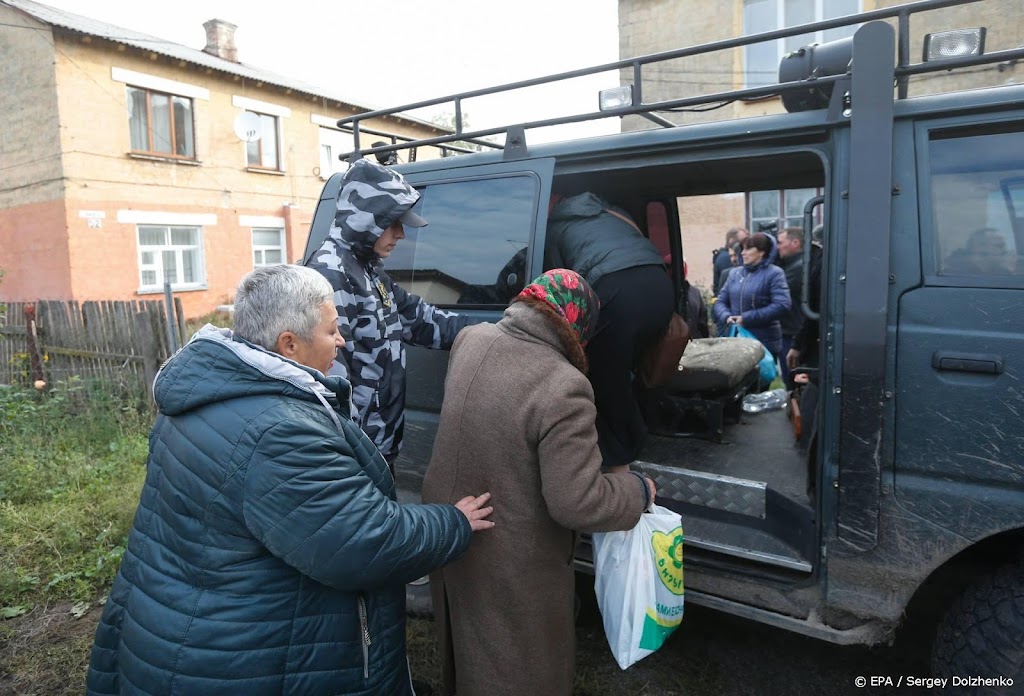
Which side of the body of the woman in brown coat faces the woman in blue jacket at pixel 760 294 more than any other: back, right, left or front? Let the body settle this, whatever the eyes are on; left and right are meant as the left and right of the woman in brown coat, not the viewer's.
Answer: front

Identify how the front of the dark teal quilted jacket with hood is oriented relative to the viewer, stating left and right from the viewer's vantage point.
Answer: facing away from the viewer and to the right of the viewer

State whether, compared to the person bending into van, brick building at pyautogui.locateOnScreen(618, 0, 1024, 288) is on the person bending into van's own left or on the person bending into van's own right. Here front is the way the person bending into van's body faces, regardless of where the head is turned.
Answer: on the person bending into van's own right

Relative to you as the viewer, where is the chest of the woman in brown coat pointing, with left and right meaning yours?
facing away from the viewer and to the right of the viewer

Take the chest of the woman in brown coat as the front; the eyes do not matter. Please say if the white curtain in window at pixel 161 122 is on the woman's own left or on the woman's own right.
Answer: on the woman's own left

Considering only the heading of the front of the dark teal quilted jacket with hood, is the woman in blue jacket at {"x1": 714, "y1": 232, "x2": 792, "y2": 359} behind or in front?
in front

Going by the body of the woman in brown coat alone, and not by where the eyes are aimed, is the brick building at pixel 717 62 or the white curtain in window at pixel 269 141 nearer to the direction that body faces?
the brick building

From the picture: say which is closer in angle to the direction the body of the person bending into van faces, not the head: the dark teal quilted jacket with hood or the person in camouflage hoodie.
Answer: the person in camouflage hoodie

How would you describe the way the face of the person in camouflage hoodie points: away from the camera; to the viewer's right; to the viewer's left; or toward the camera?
to the viewer's right
